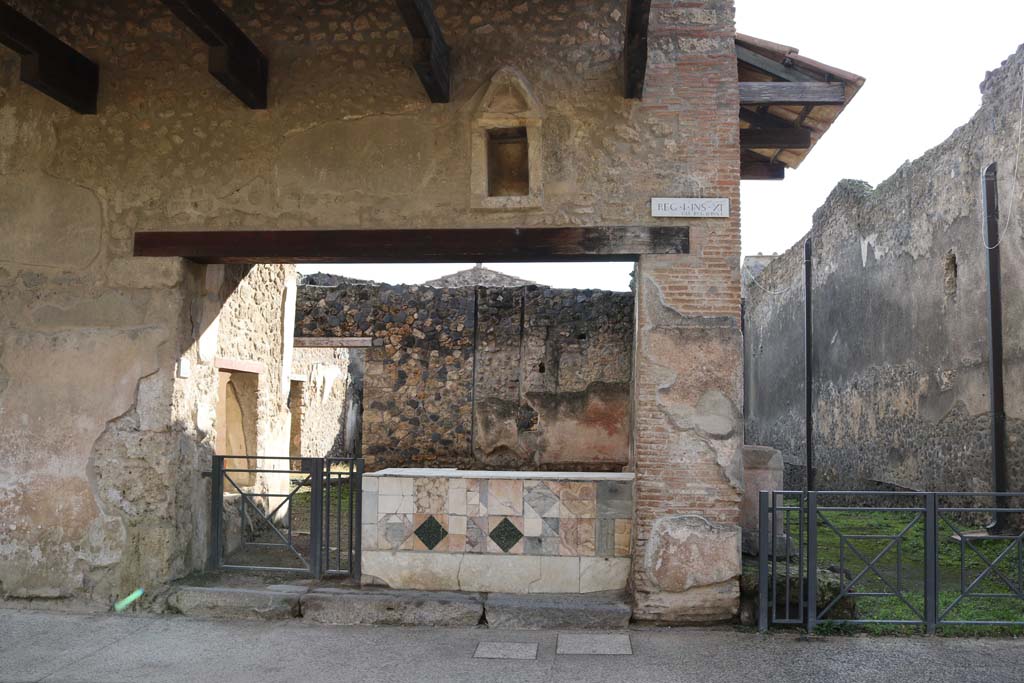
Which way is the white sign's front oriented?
toward the camera

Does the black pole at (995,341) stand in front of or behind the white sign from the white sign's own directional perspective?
behind

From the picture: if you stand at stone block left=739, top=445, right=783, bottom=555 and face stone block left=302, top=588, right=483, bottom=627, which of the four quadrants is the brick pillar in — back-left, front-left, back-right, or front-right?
front-left

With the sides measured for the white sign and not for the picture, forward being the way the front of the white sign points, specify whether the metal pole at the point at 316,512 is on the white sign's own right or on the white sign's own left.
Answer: on the white sign's own right

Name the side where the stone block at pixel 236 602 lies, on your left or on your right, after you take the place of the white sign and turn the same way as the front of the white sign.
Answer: on your right

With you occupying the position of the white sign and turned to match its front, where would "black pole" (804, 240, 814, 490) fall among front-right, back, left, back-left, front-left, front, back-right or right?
back

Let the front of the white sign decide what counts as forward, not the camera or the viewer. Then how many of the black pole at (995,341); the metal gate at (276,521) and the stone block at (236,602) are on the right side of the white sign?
2

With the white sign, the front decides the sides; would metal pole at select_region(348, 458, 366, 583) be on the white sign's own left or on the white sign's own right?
on the white sign's own right

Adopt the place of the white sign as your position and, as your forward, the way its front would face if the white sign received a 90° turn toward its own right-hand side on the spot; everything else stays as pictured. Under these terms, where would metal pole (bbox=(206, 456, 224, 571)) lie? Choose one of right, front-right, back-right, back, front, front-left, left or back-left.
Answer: front

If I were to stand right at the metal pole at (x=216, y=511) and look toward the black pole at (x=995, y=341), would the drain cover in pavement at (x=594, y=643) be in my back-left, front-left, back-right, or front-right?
front-right
